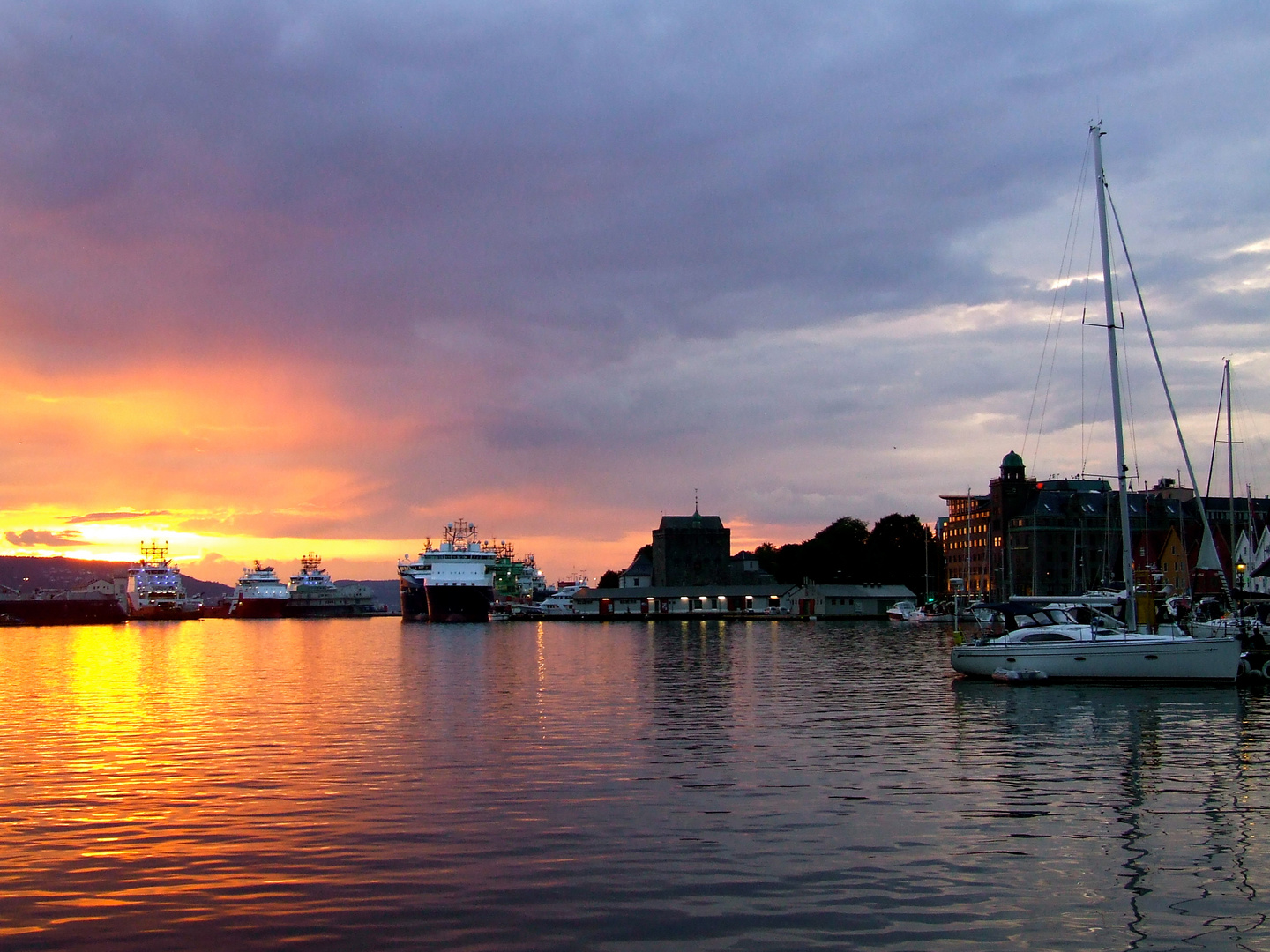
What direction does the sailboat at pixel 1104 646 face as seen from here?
to the viewer's right
